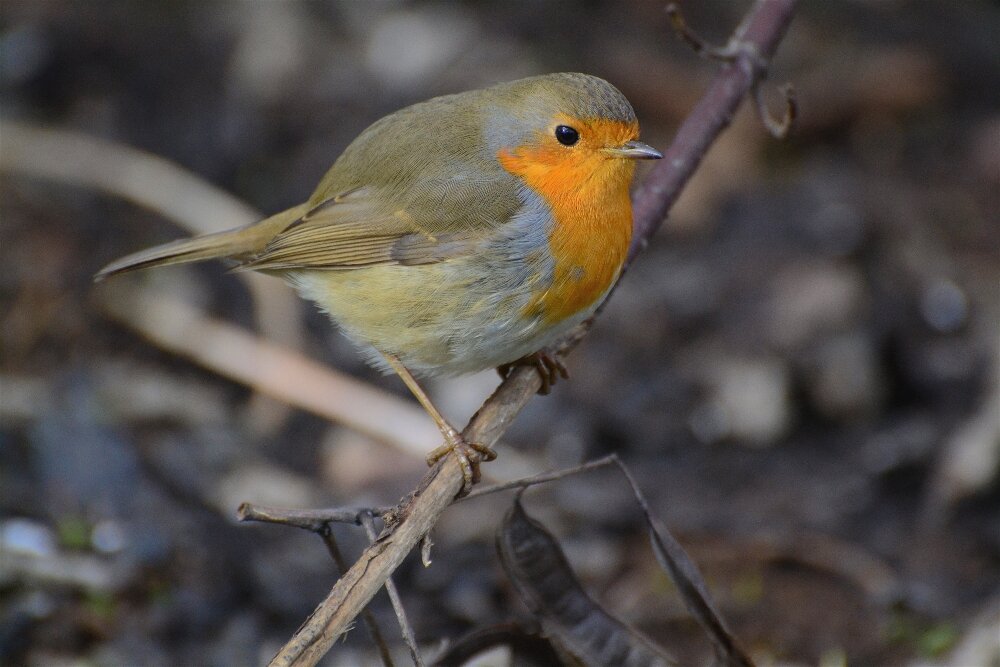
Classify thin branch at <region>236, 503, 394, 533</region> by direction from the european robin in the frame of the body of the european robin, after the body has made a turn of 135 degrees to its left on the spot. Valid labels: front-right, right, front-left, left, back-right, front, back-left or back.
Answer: left

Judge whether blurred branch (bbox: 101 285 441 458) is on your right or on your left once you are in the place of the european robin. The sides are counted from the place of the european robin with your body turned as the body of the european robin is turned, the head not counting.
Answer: on your left

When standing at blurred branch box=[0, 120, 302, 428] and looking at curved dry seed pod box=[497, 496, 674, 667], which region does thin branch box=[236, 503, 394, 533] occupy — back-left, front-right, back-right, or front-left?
front-right

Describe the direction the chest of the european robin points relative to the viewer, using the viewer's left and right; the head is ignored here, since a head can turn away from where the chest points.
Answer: facing to the right of the viewer
